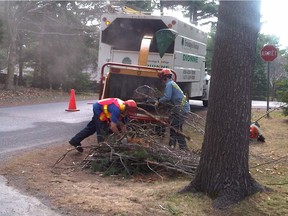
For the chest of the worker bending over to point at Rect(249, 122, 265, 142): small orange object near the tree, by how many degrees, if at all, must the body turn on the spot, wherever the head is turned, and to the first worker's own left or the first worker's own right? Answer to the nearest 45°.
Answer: approximately 45° to the first worker's own left

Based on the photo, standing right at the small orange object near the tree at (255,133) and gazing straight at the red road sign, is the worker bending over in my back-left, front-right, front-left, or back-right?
back-left

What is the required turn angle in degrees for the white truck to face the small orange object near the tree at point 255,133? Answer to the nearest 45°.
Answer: approximately 90° to its right

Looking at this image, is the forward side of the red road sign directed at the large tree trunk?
yes

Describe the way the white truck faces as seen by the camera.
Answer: facing away from the viewer and to the right of the viewer

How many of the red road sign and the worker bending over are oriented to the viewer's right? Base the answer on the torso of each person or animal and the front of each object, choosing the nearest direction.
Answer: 1

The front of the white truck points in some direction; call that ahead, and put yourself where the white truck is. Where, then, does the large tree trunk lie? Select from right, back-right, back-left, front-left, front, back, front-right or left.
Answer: back-right

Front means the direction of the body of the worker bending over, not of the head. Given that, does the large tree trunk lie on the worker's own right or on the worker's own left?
on the worker's own right

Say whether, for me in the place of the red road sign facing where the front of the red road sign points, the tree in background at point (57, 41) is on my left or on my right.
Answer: on my right

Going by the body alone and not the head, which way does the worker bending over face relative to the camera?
to the viewer's right

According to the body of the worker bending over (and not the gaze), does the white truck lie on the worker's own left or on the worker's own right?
on the worker's own left

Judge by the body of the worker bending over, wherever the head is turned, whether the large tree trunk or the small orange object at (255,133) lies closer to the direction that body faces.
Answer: the small orange object

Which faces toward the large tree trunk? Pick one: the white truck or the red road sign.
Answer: the red road sign
